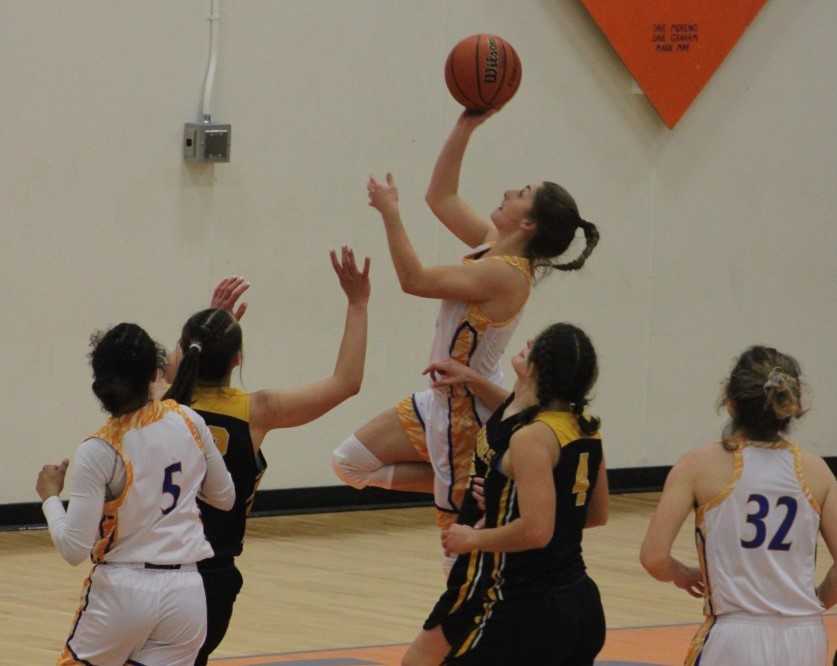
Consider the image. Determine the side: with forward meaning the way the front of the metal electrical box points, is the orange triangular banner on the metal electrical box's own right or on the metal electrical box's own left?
on the metal electrical box's own left

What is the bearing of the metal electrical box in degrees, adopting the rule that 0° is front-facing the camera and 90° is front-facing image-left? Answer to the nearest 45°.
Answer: approximately 0°

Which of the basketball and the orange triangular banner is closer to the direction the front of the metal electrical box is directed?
the basketball
